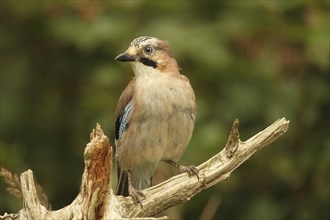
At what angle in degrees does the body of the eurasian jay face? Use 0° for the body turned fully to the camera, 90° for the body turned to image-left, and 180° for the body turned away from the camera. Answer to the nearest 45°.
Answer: approximately 315°
